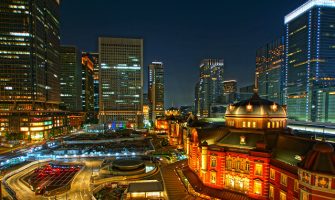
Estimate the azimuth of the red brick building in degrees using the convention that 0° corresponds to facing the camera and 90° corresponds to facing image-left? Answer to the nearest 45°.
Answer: approximately 45°
